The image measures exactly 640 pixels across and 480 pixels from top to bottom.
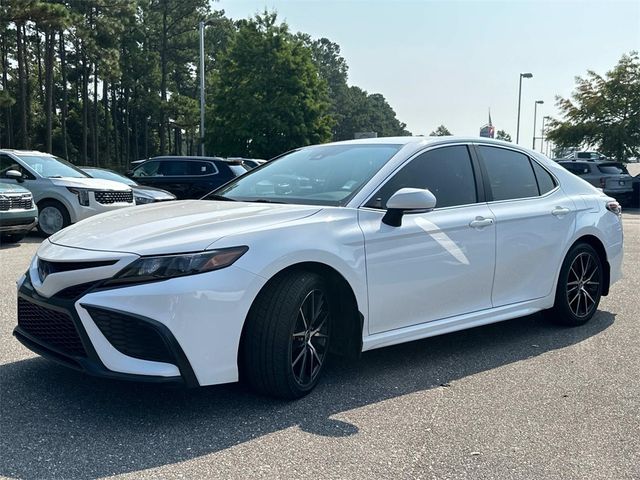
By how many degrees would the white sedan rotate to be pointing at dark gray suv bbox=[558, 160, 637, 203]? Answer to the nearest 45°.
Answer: approximately 180°

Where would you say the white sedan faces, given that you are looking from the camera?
facing the viewer and to the left of the viewer

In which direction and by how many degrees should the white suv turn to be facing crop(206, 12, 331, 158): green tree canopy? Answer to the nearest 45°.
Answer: approximately 90° to its left

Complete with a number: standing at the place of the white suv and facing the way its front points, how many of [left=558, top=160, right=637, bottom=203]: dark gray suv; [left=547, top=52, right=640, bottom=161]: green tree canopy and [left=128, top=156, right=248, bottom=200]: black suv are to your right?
0

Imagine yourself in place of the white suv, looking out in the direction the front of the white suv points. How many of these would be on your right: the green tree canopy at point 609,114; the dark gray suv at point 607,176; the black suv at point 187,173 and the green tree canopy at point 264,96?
0

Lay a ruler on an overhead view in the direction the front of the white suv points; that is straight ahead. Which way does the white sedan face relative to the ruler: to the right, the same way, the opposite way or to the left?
to the right

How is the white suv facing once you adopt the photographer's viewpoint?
facing the viewer and to the right of the viewer

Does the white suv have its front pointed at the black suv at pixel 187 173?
no

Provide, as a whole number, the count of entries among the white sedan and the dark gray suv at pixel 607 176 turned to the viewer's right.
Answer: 0

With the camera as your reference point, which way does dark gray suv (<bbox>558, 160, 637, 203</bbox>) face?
facing away from the viewer and to the left of the viewer

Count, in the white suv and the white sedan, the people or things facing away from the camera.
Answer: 0

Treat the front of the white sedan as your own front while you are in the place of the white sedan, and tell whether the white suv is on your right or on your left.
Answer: on your right

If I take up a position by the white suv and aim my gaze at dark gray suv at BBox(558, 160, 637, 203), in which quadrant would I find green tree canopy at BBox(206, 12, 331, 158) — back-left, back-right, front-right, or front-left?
front-left

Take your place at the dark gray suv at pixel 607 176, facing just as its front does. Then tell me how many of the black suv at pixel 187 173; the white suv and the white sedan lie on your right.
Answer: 0

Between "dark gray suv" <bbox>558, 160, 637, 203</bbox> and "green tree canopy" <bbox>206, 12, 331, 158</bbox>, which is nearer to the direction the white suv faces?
the dark gray suv

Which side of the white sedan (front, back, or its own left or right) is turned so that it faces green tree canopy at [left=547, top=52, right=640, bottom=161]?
back

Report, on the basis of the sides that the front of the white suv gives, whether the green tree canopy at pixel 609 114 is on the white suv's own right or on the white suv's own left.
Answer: on the white suv's own left

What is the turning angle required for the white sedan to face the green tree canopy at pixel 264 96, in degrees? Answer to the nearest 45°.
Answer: approximately 135° to its right

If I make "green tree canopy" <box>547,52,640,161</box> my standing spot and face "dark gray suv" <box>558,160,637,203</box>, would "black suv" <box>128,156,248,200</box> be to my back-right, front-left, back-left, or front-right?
front-right
